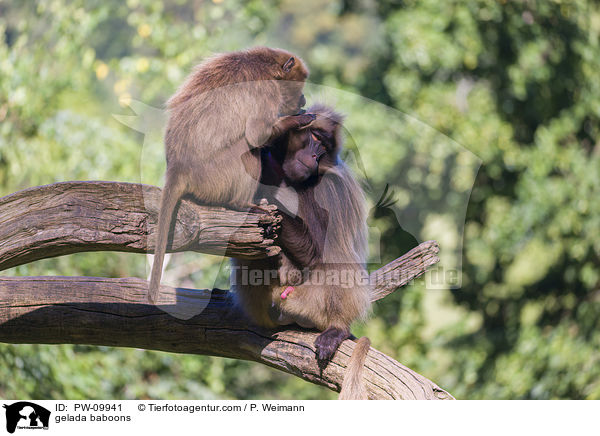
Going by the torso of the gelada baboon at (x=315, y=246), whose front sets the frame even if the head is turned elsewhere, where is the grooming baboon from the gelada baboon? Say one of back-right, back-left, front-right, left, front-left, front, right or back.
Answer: front

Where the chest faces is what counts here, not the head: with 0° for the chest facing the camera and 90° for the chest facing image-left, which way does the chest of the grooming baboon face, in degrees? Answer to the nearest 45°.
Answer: approximately 270°

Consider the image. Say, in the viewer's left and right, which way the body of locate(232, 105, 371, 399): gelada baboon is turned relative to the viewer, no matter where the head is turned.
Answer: facing the viewer and to the left of the viewer

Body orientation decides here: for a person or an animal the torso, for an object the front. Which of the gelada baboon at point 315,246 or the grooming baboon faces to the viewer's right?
the grooming baboon
